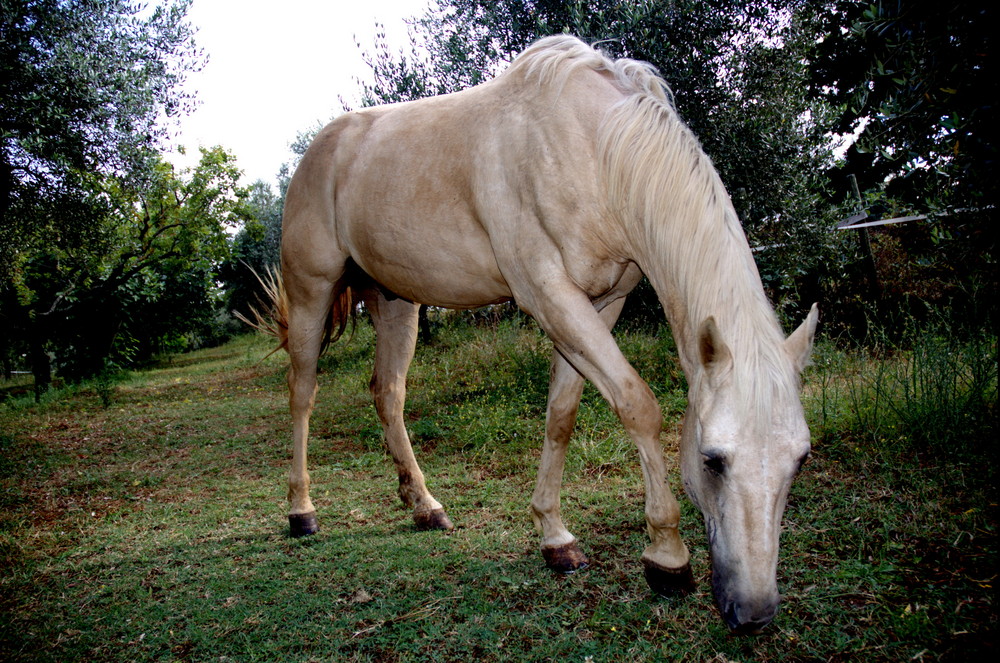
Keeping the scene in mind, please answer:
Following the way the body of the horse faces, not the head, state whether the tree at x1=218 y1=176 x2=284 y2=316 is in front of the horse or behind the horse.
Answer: behind

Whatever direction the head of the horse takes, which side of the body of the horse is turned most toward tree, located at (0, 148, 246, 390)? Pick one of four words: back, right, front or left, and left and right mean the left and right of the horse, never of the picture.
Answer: back

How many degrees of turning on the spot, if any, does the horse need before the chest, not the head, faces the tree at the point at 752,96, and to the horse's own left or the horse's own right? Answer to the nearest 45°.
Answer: approximately 90° to the horse's own left

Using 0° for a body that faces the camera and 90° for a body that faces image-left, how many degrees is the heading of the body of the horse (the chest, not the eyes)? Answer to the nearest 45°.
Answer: approximately 315°

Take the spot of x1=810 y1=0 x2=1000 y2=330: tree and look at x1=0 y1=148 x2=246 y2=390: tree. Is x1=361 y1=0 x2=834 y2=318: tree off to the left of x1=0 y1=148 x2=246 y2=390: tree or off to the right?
right

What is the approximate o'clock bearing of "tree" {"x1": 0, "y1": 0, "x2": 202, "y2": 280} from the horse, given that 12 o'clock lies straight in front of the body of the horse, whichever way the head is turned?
The tree is roughly at 6 o'clock from the horse.

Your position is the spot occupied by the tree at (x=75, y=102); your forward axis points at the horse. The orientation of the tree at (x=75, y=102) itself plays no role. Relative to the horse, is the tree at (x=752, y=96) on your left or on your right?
left
